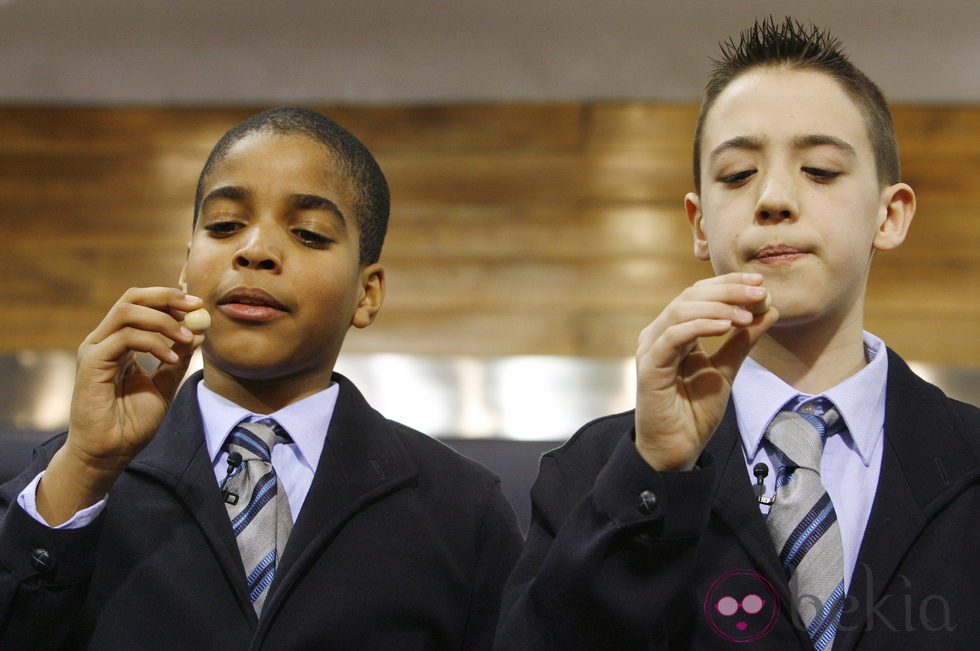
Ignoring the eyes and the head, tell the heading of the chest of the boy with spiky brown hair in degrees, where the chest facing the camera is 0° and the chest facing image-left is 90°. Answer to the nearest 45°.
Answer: approximately 0°

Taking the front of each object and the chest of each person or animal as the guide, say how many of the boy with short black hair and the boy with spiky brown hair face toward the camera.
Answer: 2
